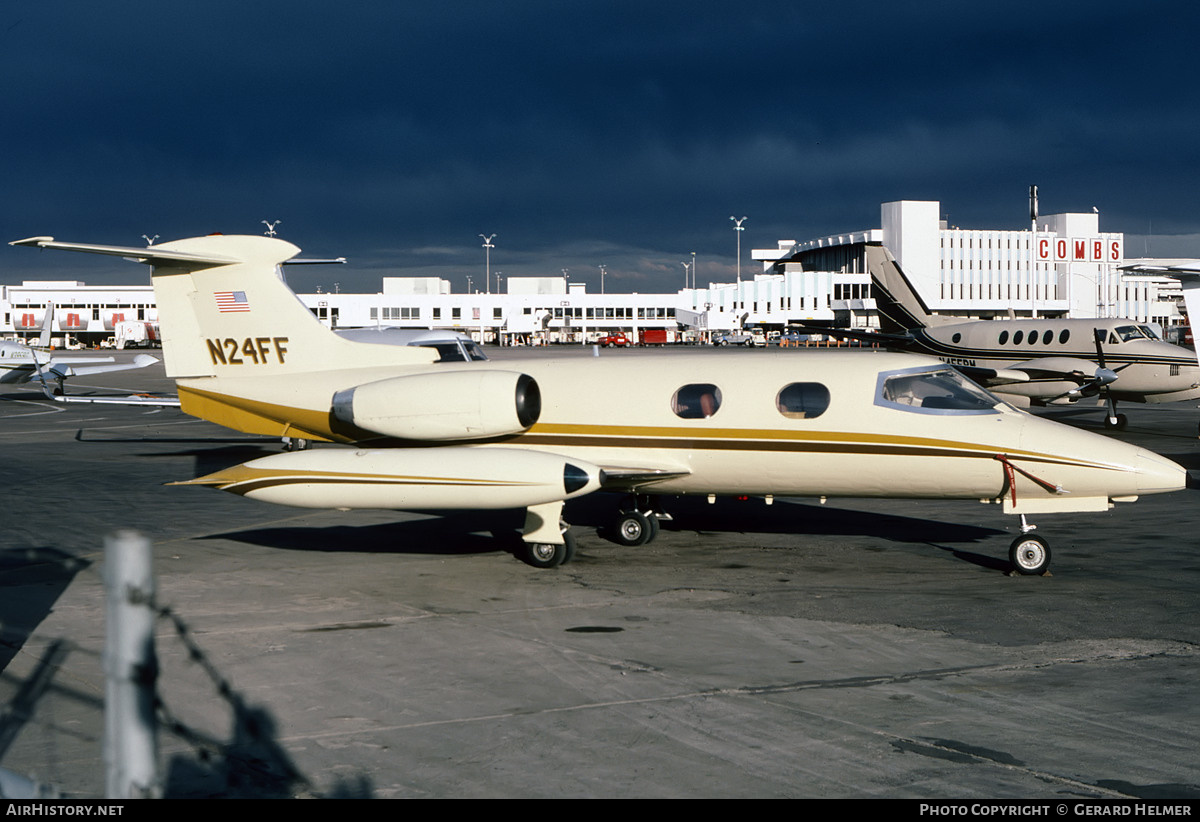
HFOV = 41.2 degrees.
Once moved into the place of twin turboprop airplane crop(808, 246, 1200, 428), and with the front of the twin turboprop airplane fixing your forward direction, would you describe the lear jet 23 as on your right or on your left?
on your right

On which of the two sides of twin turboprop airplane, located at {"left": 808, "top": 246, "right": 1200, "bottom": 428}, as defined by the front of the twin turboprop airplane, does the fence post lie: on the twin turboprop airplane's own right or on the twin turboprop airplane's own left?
on the twin turboprop airplane's own right

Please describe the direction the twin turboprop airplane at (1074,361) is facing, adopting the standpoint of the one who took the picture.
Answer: facing the viewer and to the right of the viewer

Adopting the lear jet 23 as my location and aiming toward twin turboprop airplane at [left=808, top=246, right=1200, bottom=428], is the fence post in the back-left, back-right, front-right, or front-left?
back-right

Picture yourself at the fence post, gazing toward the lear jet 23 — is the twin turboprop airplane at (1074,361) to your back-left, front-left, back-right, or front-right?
front-right
